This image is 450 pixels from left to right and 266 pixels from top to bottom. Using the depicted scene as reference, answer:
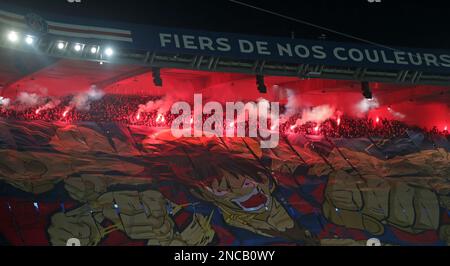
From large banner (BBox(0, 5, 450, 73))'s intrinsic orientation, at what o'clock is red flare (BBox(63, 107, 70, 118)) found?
The red flare is roughly at 4 o'clock from the large banner.

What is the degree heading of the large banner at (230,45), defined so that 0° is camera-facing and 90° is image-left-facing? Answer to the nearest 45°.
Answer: approximately 0°
